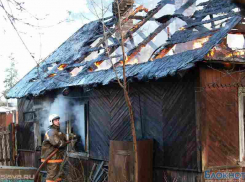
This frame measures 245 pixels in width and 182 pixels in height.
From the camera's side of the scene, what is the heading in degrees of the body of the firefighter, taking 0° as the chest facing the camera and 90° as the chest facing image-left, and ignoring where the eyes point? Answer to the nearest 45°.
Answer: approximately 270°

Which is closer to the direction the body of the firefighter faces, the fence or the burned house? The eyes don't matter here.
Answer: the burned house

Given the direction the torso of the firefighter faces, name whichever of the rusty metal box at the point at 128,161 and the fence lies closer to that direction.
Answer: the rusty metal box

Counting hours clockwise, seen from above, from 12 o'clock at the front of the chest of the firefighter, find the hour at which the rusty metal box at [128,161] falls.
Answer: The rusty metal box is roughly at 1 o'clock from the firefighter.

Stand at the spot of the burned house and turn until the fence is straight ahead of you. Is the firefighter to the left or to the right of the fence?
left

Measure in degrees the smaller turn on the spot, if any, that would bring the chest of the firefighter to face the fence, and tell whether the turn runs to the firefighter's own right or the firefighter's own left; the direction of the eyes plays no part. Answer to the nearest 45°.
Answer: approximately 90° to the firefighter's own left
